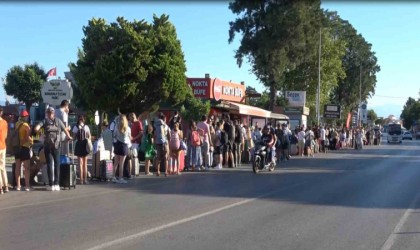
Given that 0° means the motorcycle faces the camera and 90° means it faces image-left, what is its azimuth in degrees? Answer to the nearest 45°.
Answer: approximately 45°

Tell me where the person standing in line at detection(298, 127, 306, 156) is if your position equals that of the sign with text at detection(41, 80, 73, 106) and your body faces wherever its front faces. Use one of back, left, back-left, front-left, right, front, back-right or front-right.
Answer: back-left

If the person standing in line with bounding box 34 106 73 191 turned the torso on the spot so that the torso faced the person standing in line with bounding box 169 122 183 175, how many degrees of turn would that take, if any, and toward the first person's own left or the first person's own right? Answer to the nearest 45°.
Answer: approximately 135° to the first person's own left

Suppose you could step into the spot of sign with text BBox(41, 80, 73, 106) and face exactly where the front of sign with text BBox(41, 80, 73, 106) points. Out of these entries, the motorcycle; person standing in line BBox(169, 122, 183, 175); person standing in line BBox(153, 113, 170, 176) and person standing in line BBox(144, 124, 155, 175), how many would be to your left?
4

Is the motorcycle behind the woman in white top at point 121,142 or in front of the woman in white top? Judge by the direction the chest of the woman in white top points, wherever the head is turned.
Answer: in front

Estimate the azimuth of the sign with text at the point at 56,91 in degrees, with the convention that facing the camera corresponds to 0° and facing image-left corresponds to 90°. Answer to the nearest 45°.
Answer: approximately 0°

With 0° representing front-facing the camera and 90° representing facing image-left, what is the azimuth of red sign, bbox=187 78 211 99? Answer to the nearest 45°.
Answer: approximately 0°
